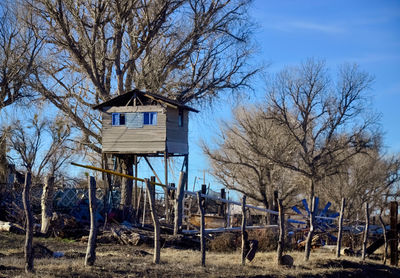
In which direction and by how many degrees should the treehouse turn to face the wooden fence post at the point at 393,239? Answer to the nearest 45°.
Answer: approximately 45° to its left

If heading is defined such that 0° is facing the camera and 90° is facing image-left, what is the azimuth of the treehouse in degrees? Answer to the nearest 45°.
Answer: approximately 0°

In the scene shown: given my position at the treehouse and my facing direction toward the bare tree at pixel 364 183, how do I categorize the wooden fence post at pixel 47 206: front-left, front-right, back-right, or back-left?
back-right

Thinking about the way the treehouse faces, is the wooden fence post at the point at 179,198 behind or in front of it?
in front

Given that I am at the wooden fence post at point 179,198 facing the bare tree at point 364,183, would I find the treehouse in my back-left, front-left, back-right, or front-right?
front-left

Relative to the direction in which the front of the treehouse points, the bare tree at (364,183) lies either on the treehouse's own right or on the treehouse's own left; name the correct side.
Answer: on the treehouse's own left

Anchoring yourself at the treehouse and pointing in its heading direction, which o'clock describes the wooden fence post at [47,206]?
The wooden fence post is roughly at 1 o'clock from the treehouse.

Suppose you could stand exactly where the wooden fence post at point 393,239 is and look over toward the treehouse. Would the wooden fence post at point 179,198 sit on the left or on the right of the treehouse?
left

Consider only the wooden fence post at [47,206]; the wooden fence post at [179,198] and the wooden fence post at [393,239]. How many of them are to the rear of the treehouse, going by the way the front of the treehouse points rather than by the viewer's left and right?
0

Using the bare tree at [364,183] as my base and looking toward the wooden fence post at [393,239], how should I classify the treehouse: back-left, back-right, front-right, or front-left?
front-right

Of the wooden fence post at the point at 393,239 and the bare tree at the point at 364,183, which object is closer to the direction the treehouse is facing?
the wooden fence post

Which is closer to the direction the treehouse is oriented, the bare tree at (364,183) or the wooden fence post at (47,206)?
the wooden fence post
